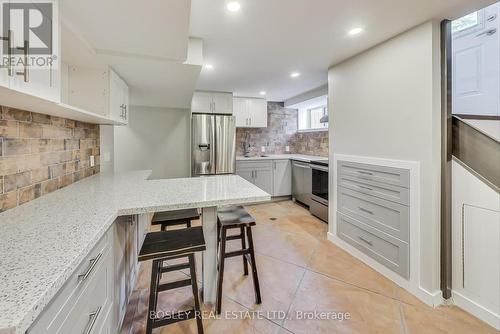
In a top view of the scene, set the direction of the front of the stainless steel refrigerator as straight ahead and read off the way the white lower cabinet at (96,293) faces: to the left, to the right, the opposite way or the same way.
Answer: to the left

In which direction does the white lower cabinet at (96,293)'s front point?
to the viewer's right

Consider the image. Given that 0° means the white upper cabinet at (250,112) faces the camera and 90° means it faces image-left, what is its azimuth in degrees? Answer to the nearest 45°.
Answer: approximately 0°

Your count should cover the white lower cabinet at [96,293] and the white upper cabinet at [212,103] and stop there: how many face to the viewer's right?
1
